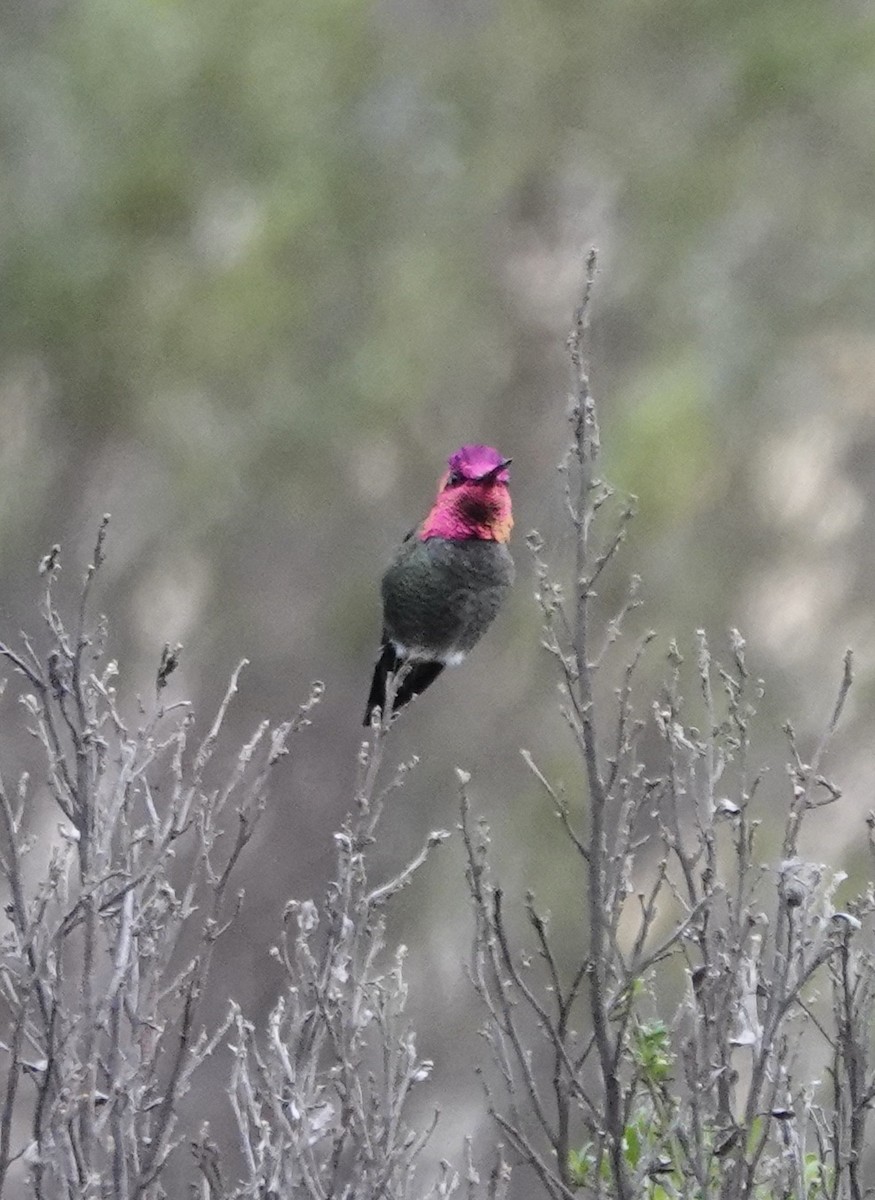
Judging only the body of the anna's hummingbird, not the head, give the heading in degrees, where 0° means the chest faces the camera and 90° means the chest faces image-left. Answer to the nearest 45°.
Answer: approximately 315°
